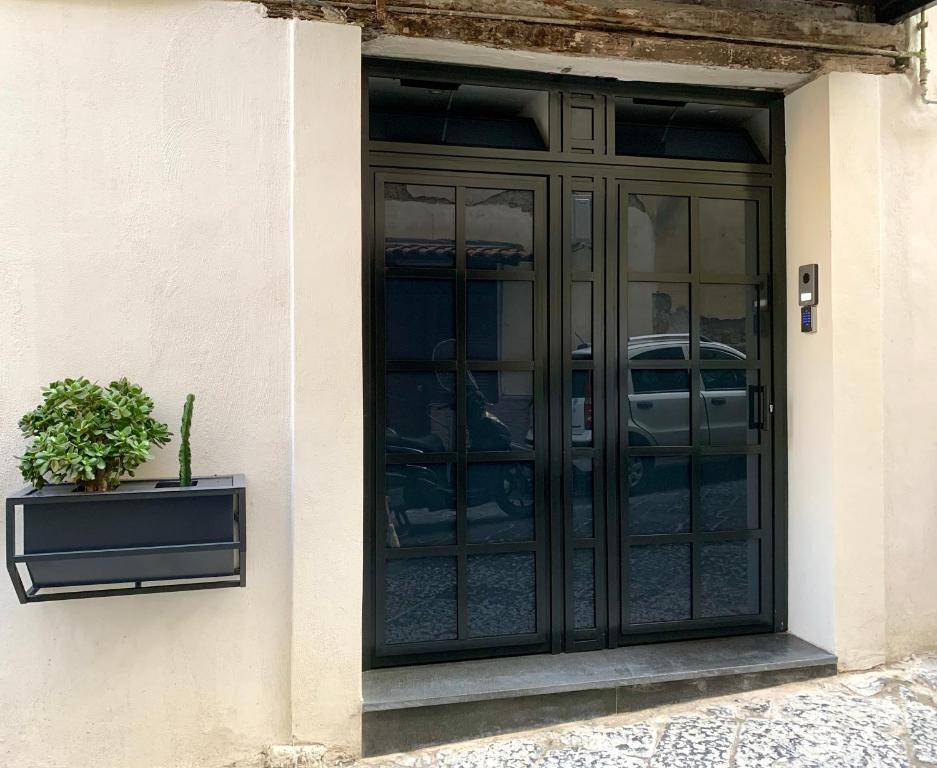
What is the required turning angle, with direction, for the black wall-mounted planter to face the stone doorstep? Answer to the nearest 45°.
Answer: approximately 90° to its left

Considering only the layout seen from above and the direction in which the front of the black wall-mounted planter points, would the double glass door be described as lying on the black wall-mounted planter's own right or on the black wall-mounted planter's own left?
on the black wall-mounted planter's own left

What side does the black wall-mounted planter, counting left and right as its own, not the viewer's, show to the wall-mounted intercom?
left

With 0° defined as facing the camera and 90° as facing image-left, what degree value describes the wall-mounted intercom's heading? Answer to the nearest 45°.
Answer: approximately 45°

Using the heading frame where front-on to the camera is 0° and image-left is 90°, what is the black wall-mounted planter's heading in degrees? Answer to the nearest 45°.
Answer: approximately 0°
